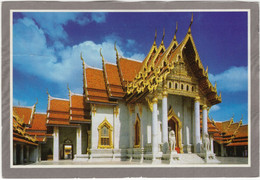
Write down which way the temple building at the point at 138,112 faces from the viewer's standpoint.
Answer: facing the viewer and to the right of the viewer
